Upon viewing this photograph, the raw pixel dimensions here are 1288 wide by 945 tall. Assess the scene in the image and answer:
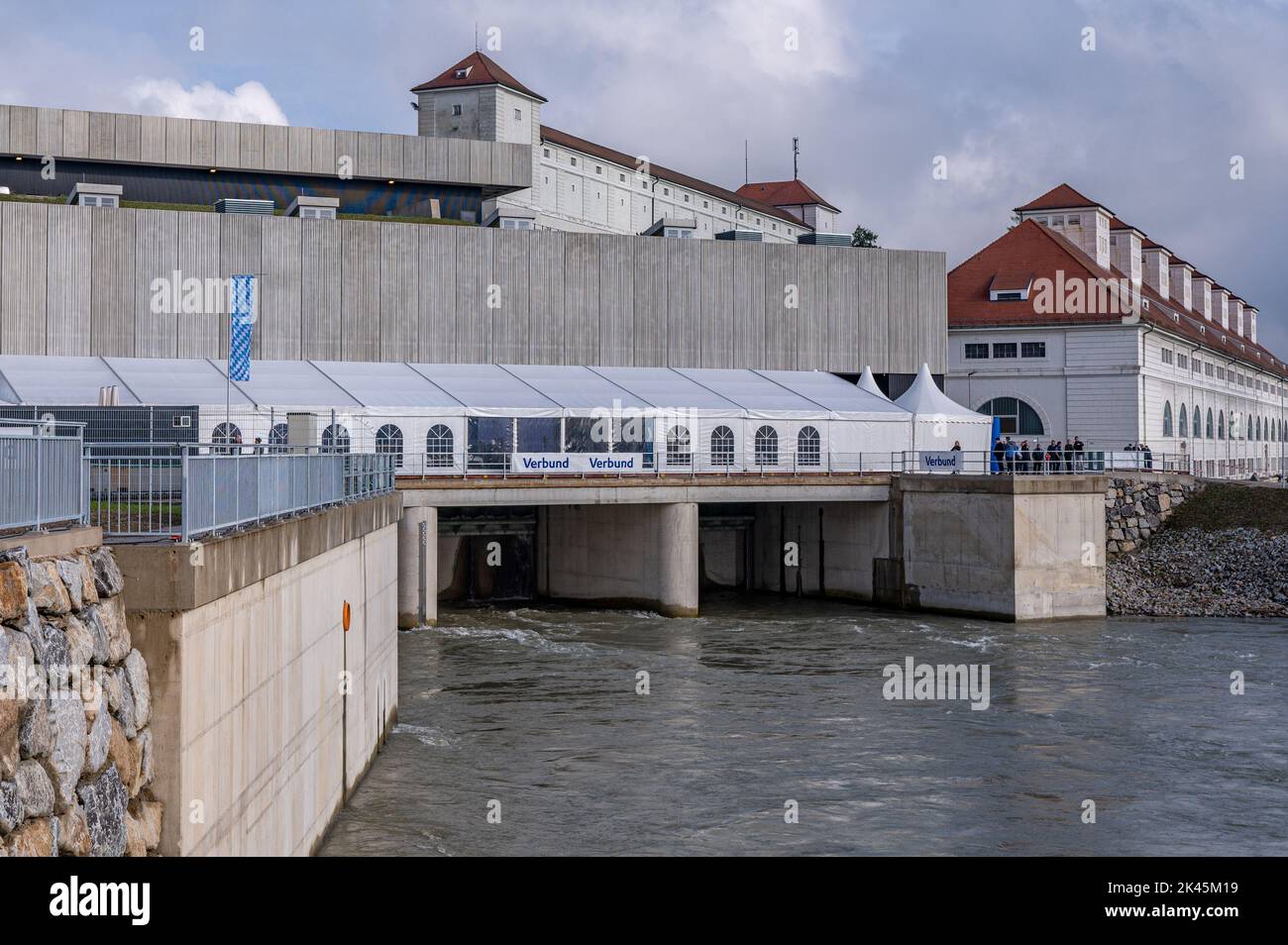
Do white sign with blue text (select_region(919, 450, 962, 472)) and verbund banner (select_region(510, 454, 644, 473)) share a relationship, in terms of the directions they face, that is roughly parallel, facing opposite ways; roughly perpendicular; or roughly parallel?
roughly parallel

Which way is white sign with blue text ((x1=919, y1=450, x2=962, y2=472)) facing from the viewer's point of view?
toward the camera

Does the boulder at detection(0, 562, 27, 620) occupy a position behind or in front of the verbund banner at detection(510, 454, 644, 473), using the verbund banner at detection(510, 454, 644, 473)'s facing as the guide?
in front

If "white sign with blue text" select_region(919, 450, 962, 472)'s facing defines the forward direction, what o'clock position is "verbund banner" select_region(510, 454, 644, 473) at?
The verbund banner is roughly at 2 o'clock from the white sign with blue text.

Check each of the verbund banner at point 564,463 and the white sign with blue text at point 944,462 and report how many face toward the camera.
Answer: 2

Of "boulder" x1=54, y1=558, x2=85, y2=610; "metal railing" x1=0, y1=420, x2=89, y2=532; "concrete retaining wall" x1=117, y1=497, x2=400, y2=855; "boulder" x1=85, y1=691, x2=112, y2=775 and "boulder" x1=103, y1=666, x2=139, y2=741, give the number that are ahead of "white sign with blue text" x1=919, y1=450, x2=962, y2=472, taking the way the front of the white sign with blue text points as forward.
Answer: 5

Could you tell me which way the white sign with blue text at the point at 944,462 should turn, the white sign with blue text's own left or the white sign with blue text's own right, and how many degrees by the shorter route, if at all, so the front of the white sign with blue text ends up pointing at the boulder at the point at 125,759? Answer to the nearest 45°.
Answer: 0° — it already faces it

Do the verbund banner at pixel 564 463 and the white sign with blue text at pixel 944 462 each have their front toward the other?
no

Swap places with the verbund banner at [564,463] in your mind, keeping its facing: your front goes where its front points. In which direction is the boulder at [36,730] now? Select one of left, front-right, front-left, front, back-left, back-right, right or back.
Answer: front

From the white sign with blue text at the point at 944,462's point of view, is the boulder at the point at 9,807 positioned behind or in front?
in front

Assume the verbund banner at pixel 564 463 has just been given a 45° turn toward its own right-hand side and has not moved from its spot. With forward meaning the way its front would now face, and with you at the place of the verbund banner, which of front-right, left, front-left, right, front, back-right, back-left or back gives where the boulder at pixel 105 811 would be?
front-left

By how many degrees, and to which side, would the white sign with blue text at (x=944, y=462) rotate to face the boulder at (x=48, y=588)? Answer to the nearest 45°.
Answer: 0° — it already faces it

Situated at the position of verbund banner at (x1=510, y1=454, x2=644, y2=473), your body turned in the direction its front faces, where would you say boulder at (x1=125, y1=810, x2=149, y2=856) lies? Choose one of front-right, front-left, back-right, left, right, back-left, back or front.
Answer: front

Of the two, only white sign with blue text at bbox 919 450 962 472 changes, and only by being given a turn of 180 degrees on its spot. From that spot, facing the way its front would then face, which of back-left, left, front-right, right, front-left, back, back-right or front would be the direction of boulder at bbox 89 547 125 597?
back
